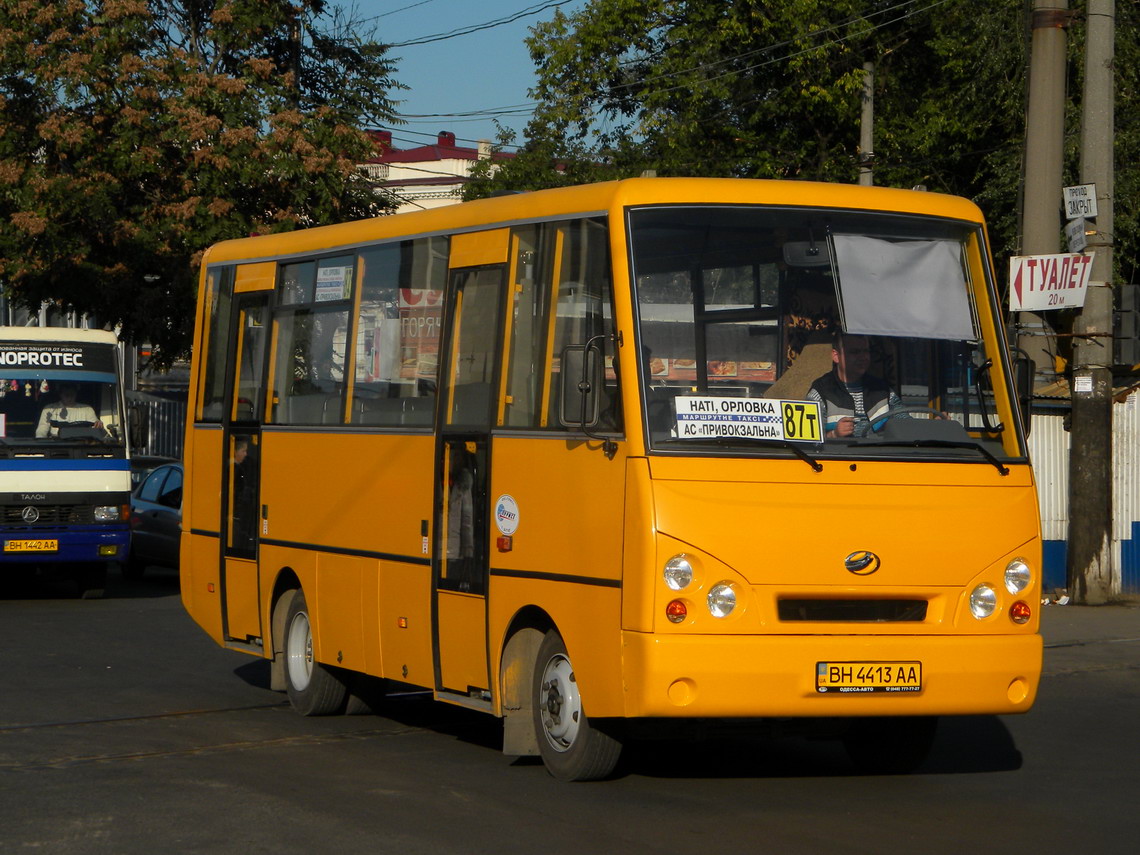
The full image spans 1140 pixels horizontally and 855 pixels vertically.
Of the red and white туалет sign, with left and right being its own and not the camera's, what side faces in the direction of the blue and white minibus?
right

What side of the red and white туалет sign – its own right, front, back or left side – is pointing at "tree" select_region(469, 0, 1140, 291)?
back

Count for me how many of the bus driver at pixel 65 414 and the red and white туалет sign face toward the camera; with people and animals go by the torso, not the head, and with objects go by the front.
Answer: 2

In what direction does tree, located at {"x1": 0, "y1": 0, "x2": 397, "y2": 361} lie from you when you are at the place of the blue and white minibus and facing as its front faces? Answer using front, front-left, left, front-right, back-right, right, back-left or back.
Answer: back

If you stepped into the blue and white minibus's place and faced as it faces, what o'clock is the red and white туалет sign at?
The red and white туалет sign is roughly at 10 o'clock from the blue and white minibus.

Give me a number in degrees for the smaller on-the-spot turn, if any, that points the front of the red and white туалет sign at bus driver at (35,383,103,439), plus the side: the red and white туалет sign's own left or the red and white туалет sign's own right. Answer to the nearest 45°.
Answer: approximately 90° to the red and white туалет sign's own right

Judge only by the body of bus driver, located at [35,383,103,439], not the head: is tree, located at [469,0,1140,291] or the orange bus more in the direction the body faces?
the orange bus

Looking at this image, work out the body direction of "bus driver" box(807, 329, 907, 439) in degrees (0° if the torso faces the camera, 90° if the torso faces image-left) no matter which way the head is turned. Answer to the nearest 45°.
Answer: approximately 315°

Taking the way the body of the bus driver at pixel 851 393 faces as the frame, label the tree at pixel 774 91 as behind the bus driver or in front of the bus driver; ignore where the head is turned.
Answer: behind

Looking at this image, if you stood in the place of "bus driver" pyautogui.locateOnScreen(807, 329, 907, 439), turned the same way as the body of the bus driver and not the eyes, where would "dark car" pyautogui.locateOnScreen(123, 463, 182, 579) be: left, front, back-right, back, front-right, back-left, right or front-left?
back
